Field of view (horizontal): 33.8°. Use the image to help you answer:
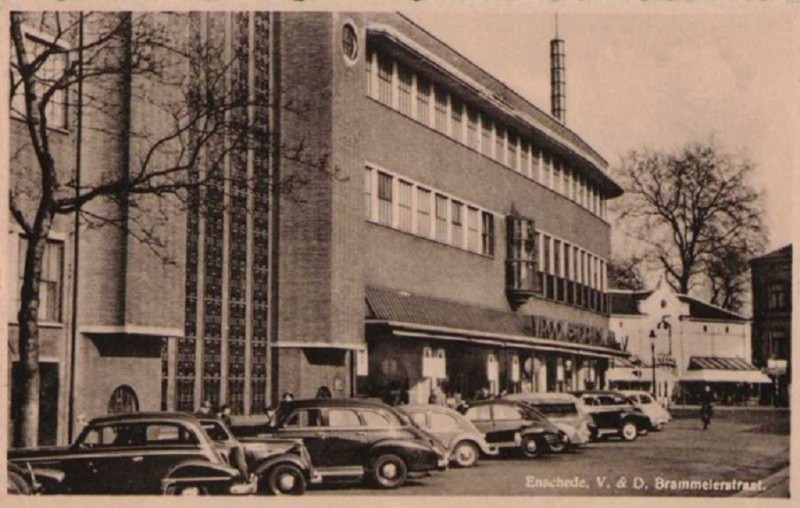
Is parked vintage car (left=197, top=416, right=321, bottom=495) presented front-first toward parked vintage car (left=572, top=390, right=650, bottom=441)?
no

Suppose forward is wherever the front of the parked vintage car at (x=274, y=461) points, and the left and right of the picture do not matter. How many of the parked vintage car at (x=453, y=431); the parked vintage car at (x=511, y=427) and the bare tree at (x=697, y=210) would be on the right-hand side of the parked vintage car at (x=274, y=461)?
0

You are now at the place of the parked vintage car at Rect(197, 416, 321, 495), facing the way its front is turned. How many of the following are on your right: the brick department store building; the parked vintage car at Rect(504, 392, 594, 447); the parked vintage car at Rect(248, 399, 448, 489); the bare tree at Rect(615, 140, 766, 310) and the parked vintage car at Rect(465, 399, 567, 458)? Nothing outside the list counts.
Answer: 0

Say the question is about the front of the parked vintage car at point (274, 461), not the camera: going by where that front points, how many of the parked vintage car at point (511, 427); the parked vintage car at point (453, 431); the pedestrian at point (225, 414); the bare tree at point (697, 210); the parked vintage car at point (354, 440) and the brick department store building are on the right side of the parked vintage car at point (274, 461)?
0

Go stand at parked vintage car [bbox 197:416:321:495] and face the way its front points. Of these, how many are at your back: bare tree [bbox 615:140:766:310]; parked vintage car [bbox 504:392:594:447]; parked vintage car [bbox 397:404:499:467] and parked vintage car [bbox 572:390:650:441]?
0

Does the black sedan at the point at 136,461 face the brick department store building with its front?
no

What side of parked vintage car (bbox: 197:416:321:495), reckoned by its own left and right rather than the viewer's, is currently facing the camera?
right

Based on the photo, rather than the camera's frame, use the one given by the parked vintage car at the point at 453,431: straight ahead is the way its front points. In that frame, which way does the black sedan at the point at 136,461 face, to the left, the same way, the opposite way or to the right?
the same way

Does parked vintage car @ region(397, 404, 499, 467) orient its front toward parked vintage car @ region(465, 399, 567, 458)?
no
